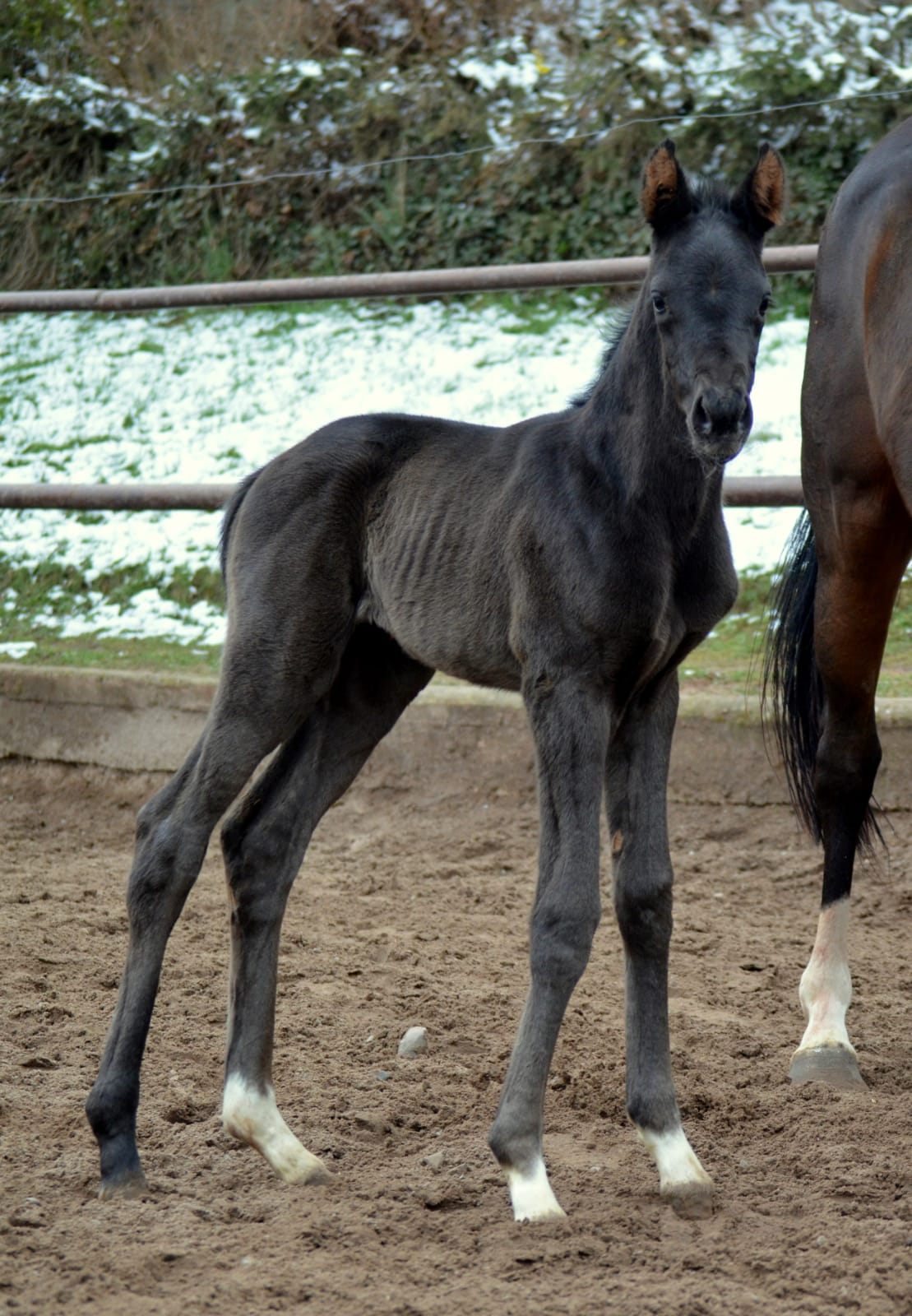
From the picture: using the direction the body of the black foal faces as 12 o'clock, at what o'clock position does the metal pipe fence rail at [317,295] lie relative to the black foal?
The metal pipe fence rail is roughly at 7 o'clock from the black foal.

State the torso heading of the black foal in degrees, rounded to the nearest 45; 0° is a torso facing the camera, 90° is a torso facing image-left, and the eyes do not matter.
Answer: approximately 315°

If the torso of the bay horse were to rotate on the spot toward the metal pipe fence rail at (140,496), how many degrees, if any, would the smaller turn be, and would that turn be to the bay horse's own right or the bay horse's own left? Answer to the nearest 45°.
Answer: approximately 180°

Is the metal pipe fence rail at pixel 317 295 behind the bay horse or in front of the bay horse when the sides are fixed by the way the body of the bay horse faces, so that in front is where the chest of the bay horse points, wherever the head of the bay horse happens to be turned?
behind

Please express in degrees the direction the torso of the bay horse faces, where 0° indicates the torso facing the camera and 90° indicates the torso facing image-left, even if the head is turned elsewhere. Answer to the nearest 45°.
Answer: approximately 315°
